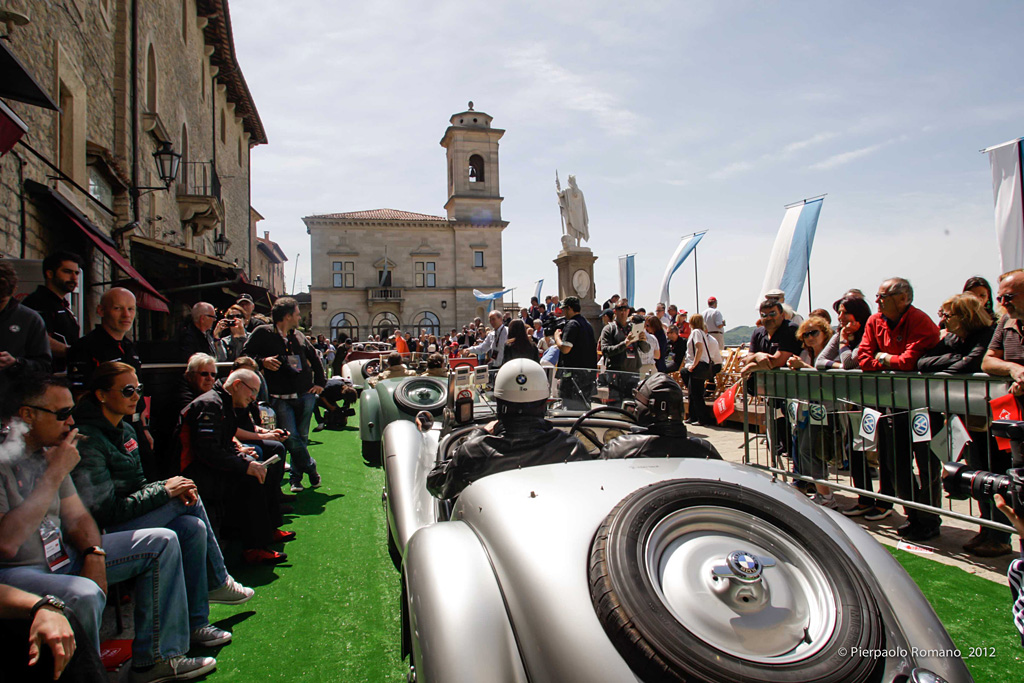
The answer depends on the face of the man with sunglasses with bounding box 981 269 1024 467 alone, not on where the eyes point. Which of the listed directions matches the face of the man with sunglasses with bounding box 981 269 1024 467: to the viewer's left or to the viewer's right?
to the viewer's left

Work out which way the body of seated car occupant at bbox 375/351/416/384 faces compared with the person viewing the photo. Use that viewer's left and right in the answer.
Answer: facing away from the viewer

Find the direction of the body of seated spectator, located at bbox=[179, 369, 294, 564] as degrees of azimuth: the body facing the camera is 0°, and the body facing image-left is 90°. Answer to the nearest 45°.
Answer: approximately 270°

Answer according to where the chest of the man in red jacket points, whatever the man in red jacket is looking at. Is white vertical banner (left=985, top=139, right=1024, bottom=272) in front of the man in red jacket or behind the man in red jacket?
behind

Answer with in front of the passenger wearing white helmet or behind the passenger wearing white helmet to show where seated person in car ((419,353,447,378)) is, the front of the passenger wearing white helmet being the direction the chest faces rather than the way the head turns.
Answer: in front

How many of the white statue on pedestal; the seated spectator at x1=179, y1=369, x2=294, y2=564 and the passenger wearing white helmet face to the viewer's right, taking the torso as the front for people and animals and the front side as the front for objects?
1

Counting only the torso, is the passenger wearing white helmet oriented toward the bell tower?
yes

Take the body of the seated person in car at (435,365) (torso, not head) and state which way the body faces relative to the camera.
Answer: away from the camera

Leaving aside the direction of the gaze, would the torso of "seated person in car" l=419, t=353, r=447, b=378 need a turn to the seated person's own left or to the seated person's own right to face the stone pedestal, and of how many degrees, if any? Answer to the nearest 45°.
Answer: approximately 45° to the seated person's own right

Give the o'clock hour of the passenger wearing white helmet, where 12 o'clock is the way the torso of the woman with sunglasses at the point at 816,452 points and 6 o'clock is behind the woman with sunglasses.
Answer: The passenger wearing white helmet is roughly at 11 o'clock from the woman with sunglasses.

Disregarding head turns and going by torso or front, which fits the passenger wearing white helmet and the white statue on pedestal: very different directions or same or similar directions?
very different directions

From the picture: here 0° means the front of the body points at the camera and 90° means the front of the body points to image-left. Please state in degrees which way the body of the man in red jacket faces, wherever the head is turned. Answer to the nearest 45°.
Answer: approximately 45°

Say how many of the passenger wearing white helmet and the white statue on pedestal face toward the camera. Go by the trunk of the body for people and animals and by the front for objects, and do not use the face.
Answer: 1

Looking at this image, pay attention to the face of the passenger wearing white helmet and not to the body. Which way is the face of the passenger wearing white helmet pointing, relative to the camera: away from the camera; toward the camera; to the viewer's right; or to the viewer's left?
away from the camera

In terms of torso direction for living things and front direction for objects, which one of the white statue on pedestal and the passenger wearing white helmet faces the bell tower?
the passenger wearing white helmet

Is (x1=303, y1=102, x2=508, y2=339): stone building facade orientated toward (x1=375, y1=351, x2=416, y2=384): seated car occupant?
yes

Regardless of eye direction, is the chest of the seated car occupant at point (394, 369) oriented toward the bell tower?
yes

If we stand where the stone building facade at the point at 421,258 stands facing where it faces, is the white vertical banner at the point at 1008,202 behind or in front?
in front
